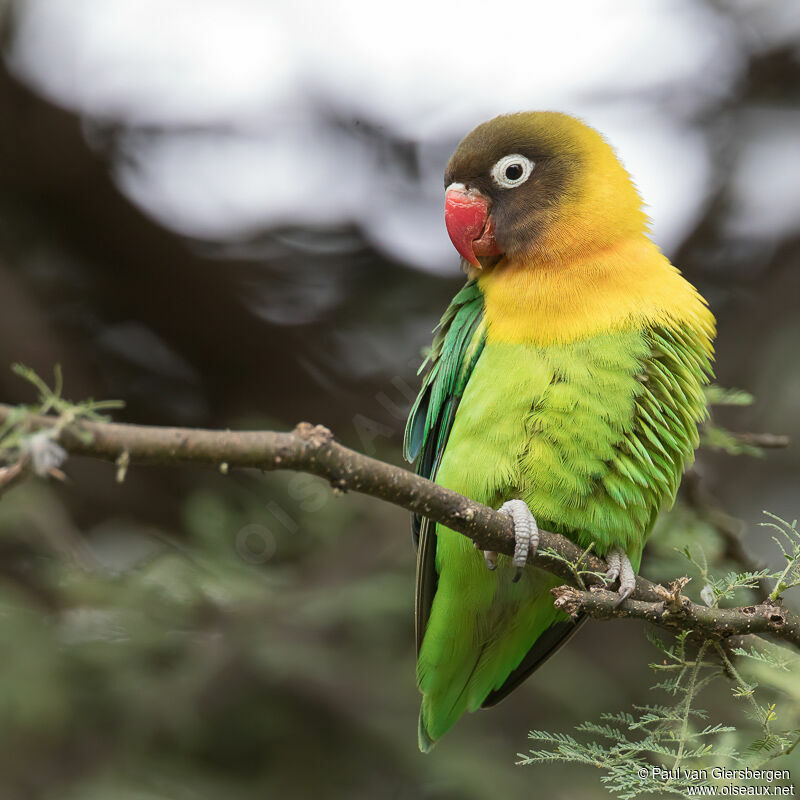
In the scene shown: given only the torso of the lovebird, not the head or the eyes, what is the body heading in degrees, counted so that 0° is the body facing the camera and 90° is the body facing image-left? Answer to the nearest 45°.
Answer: approximately 0°
